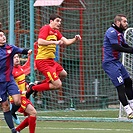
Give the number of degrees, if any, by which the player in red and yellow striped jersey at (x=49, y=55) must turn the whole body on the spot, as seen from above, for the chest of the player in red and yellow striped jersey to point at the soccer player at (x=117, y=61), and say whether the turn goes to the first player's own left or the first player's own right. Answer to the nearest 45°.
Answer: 0° — they already face them

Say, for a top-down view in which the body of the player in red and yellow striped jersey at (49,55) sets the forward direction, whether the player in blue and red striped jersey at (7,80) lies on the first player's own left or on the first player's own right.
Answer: on the first player's own right

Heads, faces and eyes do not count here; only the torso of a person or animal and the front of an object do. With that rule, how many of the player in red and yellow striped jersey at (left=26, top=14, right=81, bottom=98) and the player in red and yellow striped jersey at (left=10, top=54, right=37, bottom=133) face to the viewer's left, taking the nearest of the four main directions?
0

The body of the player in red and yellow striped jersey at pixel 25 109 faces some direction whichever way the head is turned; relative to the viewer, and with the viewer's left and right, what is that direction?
facing the viewer and to the right of the viewer

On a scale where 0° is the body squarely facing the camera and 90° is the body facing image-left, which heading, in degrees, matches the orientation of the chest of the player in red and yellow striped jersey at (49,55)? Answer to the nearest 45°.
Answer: approximately 315°

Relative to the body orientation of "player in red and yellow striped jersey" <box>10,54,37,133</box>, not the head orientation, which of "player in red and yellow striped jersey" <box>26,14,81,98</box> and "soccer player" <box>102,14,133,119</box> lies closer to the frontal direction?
the soccer player
